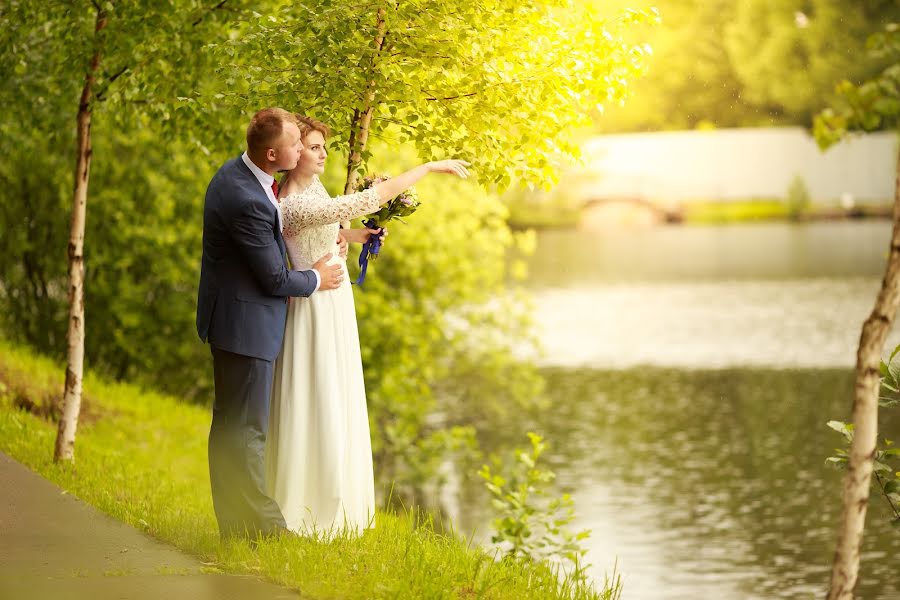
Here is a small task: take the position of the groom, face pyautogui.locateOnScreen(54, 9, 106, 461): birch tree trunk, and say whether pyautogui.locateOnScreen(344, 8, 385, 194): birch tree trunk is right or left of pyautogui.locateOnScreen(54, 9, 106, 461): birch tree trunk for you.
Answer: right

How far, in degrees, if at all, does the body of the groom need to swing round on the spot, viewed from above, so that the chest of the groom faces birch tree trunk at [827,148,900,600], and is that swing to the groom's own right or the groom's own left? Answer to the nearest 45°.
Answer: approximately 45° to the groom's own right

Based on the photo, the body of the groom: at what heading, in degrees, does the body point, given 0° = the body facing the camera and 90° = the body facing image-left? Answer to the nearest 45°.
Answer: approximately 270°
